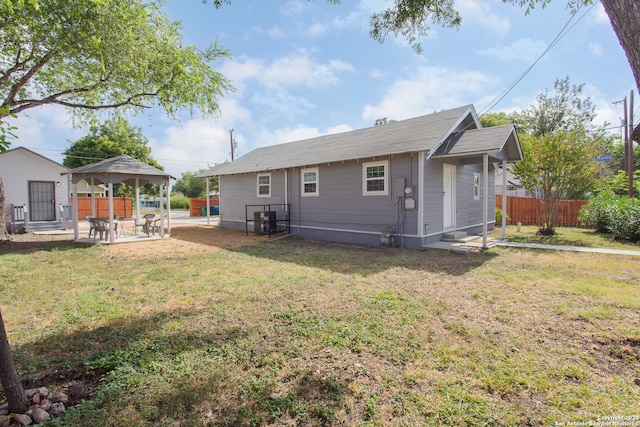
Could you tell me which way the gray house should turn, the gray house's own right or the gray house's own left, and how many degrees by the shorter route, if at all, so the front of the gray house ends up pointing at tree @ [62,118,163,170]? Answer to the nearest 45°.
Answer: approximately 180°

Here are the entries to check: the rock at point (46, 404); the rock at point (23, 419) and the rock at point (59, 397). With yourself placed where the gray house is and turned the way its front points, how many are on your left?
0

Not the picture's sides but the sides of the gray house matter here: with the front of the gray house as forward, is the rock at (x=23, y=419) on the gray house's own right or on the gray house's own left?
on the gray house's own right

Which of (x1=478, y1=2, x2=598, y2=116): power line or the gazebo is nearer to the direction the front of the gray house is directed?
the power line

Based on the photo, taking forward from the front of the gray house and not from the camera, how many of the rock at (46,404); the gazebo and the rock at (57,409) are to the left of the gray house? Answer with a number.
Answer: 0

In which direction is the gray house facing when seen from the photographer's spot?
facing the viewer and to the right of the viewer

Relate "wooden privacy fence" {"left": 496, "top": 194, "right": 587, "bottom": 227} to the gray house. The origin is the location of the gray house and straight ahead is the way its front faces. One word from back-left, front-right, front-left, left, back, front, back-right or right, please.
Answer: left

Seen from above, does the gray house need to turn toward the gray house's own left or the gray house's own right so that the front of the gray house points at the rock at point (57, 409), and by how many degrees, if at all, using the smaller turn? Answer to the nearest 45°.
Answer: approximately 45° to the gray house's own right

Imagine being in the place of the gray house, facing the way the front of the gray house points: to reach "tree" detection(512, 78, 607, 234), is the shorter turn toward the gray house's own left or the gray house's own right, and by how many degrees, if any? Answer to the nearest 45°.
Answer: approximately 45° to the gray house's own left

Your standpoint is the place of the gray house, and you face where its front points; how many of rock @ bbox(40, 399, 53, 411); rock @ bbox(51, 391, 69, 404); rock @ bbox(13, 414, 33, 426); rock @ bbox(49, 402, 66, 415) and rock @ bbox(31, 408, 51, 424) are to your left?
0

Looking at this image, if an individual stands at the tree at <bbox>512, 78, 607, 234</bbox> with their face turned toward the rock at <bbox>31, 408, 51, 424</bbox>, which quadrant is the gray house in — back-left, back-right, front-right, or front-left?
front-right
